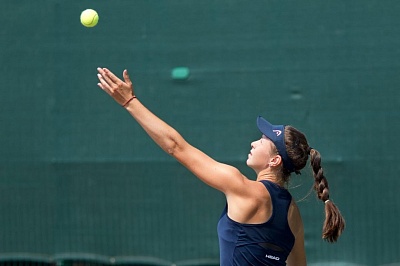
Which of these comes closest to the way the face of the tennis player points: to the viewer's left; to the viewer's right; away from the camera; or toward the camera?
to the viewer's left

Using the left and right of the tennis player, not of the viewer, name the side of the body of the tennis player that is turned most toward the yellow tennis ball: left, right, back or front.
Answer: front

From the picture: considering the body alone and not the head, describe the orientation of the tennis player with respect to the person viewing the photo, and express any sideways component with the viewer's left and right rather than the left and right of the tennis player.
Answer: facing away from the viewer and to the left of the viewer
